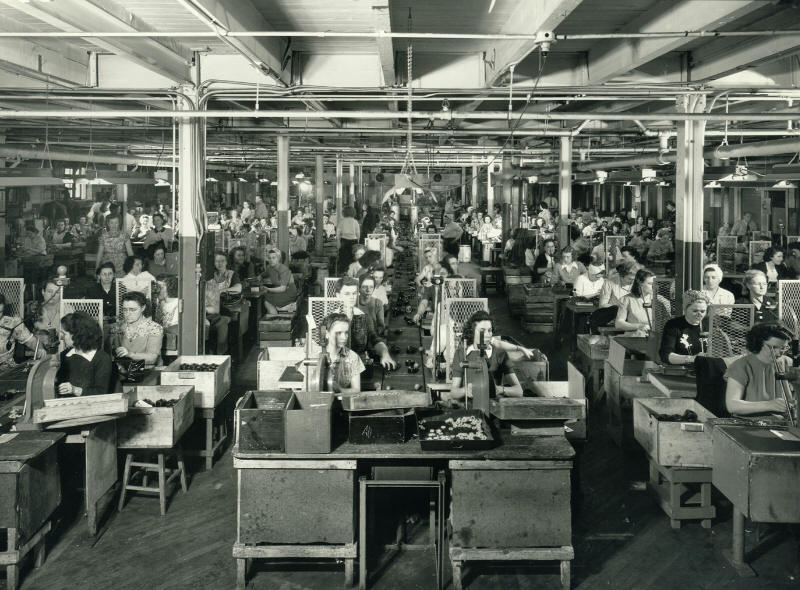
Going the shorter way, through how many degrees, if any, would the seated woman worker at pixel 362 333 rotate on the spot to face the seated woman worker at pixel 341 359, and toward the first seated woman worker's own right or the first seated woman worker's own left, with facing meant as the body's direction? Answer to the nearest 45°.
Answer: approximately 45° to the first seated woman worker's own right

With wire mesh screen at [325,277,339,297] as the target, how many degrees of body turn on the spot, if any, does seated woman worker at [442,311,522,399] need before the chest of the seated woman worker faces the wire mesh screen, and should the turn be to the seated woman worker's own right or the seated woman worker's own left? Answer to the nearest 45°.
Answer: approximately 135° to the seated woman worker's own right

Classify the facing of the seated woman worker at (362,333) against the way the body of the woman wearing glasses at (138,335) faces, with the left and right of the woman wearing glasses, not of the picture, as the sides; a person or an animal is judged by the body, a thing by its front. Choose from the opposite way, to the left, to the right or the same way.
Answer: to the left

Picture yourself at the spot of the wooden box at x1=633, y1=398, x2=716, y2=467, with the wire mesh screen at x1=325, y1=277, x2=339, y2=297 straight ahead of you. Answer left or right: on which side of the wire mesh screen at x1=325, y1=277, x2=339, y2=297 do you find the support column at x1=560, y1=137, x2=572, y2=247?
right

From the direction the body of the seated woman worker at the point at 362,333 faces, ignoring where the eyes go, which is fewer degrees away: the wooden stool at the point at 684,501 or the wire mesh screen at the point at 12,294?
the wooden stool

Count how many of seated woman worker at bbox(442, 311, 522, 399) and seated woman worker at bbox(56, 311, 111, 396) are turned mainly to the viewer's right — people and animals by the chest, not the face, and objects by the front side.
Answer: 0

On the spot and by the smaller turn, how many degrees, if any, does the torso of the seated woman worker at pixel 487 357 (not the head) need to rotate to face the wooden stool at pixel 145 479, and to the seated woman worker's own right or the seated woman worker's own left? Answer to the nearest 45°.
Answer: approximately 90° to the seated woman worker's own right

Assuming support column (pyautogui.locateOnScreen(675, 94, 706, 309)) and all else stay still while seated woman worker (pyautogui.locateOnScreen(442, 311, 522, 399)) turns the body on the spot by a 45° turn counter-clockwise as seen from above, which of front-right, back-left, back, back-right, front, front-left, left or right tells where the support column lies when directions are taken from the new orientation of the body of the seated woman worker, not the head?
left
